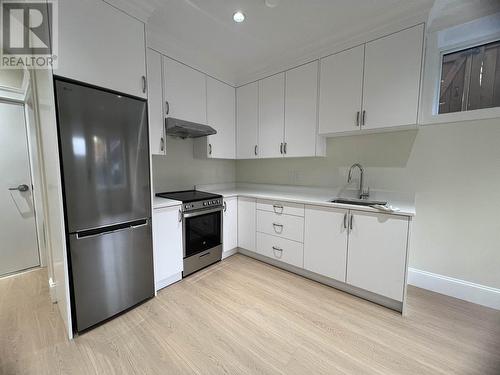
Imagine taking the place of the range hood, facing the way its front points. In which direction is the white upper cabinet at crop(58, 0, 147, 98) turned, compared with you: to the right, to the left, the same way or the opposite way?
the same way

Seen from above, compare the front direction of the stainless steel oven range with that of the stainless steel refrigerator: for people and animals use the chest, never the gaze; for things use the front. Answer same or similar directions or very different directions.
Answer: same or similar directions

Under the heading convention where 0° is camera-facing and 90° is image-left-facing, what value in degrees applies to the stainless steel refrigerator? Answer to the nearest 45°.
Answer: approximately 315°

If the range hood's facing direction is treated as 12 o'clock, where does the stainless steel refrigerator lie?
The stainless steel refrigerator is roughly at 3 o'clock from the range hood.

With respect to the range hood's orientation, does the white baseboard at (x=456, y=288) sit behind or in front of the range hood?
in front

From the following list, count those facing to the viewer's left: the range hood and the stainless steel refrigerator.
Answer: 0

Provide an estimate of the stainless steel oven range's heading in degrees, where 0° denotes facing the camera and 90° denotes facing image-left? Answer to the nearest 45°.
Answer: approximately 315°

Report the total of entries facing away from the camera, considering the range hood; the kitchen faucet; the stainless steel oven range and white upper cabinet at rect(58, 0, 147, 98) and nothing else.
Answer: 0

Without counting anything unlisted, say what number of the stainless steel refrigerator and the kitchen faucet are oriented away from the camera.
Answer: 0

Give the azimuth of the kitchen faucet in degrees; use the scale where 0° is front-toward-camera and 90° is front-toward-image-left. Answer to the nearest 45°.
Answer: approximately 45°

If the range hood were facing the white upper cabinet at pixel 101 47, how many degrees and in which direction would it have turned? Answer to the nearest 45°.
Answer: approximately 90° to its right

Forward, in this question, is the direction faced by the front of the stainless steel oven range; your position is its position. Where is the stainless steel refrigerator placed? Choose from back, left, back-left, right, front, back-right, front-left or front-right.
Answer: right

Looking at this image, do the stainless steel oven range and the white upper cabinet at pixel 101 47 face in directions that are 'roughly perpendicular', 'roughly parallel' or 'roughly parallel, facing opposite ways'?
roughly parallel
